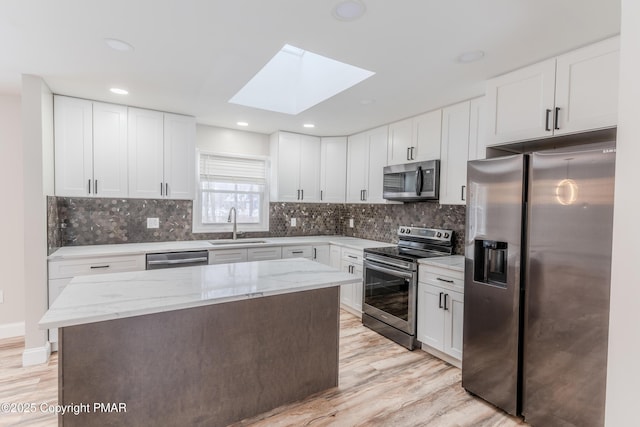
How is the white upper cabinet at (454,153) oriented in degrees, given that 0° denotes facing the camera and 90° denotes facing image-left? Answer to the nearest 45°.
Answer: approximately 45°

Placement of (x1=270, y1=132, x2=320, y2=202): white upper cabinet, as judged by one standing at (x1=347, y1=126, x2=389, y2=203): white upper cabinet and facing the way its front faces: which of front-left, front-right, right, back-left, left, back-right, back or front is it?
front-right
